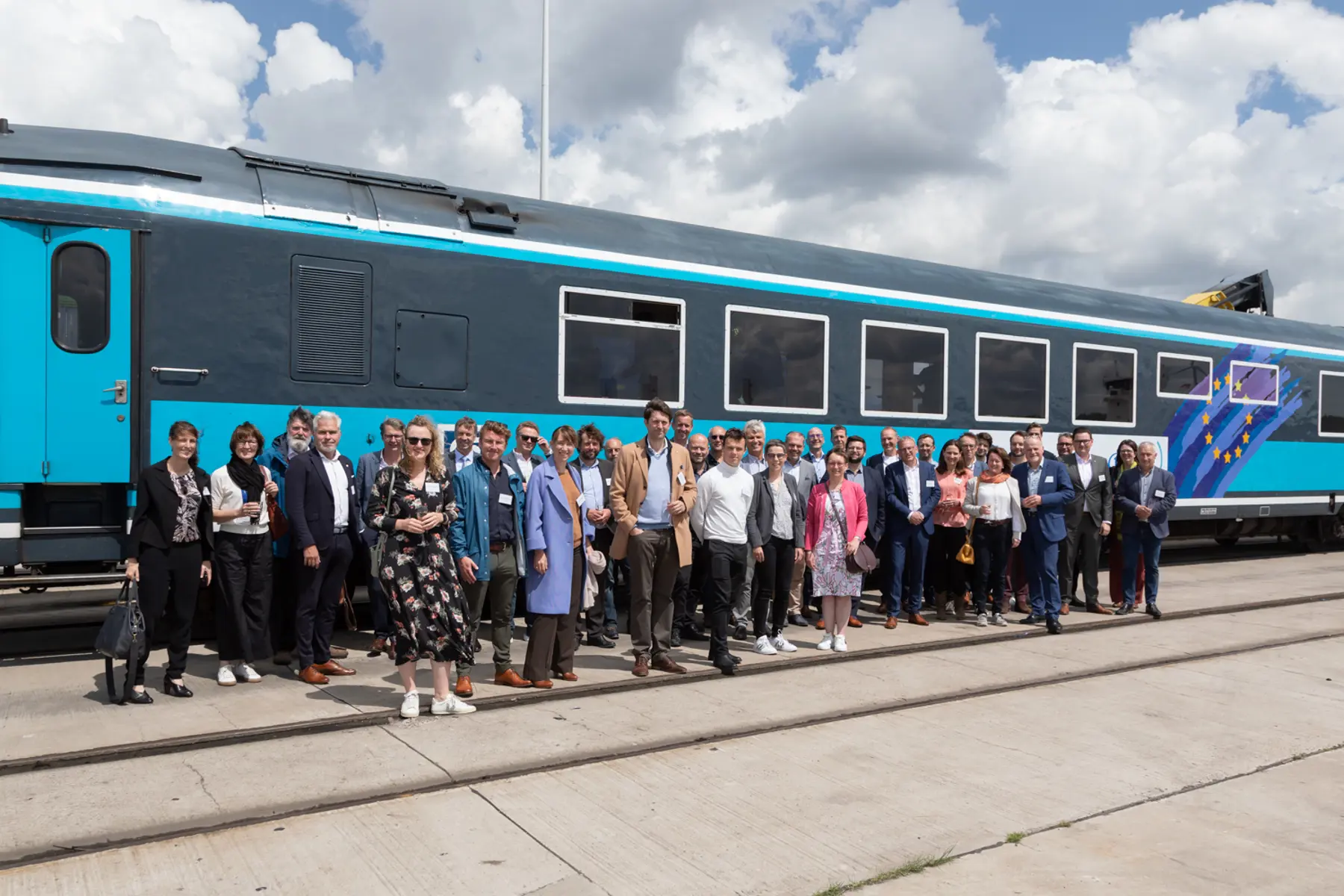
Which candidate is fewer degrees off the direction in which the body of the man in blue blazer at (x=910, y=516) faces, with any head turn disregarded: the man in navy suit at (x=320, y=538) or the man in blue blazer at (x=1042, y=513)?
the man in navy suit

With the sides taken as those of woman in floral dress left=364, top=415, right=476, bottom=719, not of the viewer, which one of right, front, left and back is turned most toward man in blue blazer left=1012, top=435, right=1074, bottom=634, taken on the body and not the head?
left

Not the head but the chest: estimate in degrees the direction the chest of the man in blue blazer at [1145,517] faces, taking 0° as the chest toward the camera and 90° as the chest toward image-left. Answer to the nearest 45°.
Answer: approximately 0°

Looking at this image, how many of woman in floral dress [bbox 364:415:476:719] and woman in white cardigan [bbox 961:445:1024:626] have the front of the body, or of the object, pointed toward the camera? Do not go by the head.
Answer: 2

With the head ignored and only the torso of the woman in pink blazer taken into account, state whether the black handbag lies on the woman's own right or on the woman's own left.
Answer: on the woman's own right

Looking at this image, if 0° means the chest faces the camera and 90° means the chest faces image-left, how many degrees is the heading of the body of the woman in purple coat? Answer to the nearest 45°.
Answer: approximately 315°

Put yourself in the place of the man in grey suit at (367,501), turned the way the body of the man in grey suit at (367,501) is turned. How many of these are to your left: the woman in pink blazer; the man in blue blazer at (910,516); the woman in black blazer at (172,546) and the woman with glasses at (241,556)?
2
